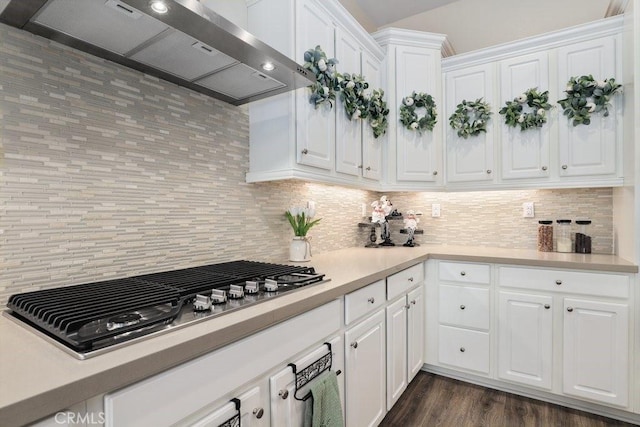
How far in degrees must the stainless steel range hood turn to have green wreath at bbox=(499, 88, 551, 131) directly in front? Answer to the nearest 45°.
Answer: approximately 45° to its left

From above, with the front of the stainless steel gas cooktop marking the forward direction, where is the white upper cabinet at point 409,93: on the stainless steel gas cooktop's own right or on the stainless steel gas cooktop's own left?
on the stainless steel gas cooktop's own left

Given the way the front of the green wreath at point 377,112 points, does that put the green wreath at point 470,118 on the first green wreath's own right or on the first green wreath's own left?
on the first green wreath's own left

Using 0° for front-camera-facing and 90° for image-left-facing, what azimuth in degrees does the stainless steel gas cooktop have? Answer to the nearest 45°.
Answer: approximately 315°

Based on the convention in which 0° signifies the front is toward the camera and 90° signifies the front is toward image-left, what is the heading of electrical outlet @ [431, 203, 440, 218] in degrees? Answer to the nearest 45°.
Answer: approximately 0°

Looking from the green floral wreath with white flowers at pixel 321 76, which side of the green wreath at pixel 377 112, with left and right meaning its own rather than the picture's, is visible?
right

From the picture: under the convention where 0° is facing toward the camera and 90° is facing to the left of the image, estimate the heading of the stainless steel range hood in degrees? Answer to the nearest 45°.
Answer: approximately 315°

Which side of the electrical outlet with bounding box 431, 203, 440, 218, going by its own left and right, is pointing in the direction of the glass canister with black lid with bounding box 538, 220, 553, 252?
left

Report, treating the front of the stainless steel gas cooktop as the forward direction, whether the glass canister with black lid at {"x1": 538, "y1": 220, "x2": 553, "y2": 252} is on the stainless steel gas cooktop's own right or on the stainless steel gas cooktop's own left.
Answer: on the stainless steel gas cooktop's own left

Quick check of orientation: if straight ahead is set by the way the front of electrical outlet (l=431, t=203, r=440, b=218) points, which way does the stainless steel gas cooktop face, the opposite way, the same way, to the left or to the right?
to the left

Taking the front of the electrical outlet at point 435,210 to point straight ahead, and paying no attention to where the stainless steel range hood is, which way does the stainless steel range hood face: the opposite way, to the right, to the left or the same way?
to the left
